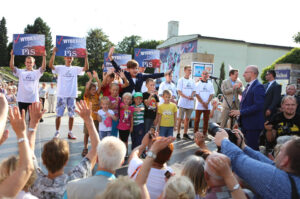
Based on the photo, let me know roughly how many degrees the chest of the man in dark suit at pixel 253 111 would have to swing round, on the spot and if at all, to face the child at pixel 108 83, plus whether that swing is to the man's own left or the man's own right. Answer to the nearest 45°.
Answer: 0° — they already face them

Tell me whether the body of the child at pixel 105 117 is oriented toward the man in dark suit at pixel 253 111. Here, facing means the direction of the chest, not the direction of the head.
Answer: no

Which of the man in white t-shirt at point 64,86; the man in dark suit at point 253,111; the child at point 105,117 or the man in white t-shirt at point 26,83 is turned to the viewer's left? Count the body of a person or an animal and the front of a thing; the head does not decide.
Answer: the man in dark suit

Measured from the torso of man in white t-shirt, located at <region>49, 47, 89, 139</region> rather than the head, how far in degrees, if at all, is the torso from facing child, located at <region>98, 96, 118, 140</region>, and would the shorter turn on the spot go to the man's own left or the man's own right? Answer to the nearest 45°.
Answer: approximately 45° to the man's own left

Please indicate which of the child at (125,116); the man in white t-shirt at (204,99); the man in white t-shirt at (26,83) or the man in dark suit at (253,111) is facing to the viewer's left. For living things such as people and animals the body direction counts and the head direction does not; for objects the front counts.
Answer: the man in dark suit

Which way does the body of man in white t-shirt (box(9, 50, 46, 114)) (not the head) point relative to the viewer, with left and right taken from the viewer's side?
facing the viewer

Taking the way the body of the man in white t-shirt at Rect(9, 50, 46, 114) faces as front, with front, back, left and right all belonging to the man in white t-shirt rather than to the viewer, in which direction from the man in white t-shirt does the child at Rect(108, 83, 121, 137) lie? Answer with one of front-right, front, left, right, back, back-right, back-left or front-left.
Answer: front-left

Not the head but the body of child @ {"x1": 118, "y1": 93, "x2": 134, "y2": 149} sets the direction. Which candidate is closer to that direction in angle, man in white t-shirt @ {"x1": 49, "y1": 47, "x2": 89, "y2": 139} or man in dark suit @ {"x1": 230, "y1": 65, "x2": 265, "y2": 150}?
the man in dark suit

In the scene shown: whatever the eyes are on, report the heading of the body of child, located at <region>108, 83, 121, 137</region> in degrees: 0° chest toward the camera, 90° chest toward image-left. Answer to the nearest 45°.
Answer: approximately 0°

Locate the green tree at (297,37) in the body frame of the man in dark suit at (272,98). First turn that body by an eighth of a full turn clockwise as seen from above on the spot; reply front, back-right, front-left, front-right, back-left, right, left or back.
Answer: right

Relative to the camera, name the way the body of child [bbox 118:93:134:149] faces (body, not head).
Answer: toward the camera

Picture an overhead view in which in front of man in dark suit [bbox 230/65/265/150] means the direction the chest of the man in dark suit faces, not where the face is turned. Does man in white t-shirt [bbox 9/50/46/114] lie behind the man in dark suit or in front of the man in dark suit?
in front

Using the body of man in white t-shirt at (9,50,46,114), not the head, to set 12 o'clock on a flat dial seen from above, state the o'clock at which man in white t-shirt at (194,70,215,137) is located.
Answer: man in white t-shirt at (194,70,215,137) is roughly at 9 o'clock from man in white t-shirt at (9,50,46,114).

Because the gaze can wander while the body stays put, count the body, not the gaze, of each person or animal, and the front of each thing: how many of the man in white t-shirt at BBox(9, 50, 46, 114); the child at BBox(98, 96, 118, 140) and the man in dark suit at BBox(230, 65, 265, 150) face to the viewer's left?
1

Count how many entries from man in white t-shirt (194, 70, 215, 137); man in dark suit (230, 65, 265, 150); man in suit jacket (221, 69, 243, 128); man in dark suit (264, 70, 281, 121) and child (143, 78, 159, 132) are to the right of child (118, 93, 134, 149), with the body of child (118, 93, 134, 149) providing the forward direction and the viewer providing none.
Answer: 0

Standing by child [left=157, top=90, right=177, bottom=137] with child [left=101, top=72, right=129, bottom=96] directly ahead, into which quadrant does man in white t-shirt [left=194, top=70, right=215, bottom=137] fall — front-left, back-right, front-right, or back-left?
back-right

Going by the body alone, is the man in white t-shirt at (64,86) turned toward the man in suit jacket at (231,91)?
no

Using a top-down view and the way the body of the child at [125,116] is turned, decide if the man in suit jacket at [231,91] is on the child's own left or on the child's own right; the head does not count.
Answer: on the child's own left

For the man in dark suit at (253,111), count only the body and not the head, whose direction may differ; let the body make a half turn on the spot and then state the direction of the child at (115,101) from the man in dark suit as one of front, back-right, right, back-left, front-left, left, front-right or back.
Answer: back

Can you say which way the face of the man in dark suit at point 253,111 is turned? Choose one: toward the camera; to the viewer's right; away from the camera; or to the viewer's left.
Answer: to the viewer's left

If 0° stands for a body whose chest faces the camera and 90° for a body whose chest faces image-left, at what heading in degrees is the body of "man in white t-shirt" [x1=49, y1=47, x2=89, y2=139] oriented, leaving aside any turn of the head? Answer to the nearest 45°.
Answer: approximately 0°
